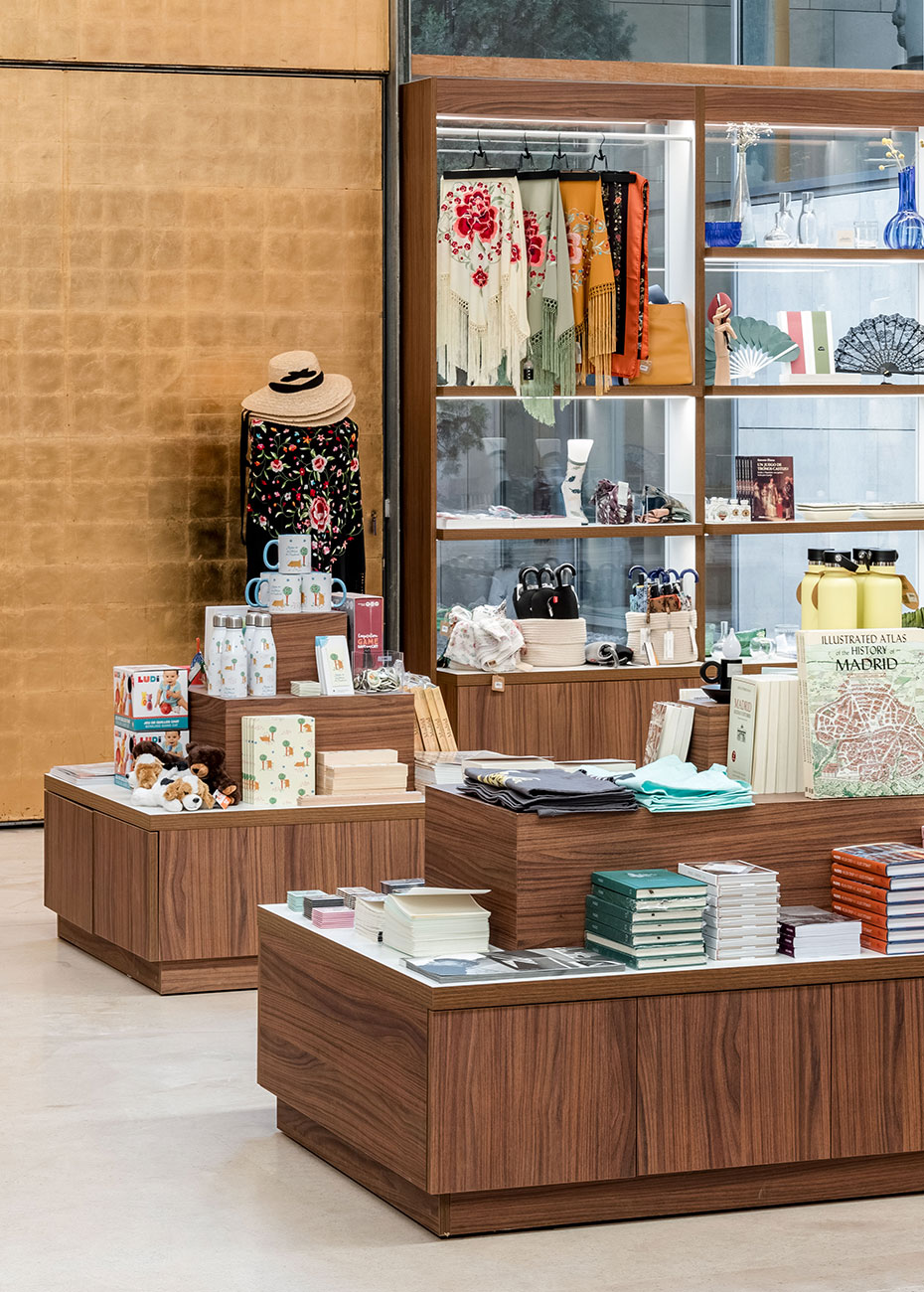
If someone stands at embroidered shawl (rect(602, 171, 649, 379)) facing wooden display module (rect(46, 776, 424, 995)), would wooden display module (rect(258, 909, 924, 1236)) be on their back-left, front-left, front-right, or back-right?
front-left

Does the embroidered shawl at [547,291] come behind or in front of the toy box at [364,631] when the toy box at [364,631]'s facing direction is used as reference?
behind

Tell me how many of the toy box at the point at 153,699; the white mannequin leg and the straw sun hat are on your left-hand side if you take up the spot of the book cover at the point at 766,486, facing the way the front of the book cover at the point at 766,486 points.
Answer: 0

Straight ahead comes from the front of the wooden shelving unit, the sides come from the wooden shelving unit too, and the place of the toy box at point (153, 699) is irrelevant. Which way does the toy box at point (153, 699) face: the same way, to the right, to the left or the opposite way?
the same way

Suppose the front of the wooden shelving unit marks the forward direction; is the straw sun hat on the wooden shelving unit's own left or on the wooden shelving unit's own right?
on the wooden shelving unit's own right

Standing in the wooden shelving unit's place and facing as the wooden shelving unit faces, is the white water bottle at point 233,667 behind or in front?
in front

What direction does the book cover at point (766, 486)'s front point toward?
toward the camera

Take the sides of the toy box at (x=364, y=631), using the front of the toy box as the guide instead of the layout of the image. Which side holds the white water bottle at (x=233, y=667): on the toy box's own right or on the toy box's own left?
on the toy box's own right

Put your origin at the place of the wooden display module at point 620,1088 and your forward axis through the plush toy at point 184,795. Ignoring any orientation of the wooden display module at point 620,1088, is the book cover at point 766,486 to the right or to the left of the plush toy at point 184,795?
right

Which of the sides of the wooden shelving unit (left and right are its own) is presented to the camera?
front

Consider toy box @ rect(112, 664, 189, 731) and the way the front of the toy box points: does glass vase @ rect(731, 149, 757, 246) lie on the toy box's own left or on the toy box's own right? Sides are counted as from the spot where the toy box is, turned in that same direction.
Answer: on the toy box's own left
